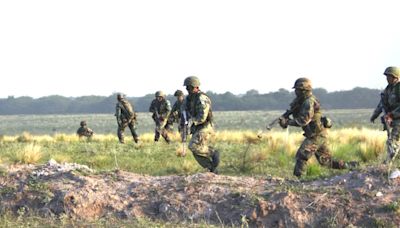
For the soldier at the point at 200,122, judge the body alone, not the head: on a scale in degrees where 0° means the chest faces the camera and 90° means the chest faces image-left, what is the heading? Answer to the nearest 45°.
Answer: approximately 90°

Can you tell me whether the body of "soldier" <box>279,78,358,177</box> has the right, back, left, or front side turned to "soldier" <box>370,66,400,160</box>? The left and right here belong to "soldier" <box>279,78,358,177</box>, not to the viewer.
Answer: back

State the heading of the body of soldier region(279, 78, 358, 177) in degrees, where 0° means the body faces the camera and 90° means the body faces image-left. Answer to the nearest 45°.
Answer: approximately 90°

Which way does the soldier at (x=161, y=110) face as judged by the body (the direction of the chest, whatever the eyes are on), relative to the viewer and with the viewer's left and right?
facing the viewer

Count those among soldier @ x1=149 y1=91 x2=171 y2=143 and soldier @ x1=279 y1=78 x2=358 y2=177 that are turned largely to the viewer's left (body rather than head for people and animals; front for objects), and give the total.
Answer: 1

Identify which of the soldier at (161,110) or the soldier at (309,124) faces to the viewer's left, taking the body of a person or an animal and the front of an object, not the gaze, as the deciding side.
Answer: the soldier at (309,124)

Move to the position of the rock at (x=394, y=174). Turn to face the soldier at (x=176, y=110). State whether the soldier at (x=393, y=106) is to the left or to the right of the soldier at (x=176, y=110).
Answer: right

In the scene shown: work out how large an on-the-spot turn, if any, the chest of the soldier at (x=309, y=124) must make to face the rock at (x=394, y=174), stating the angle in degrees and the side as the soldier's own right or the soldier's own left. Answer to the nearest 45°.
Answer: approximately 135° to the soldier's own left

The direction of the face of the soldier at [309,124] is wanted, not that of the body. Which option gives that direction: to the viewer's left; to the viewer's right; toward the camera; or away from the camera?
to the viewer's left
